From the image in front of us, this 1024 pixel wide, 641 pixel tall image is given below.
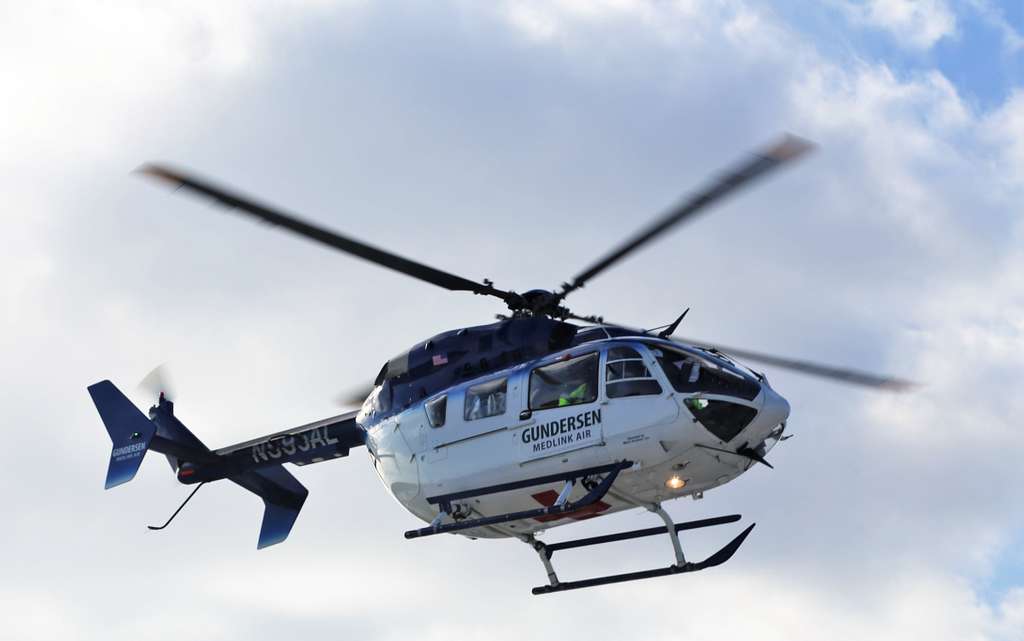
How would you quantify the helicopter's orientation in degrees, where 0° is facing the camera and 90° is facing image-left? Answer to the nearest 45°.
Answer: approximately 315°
